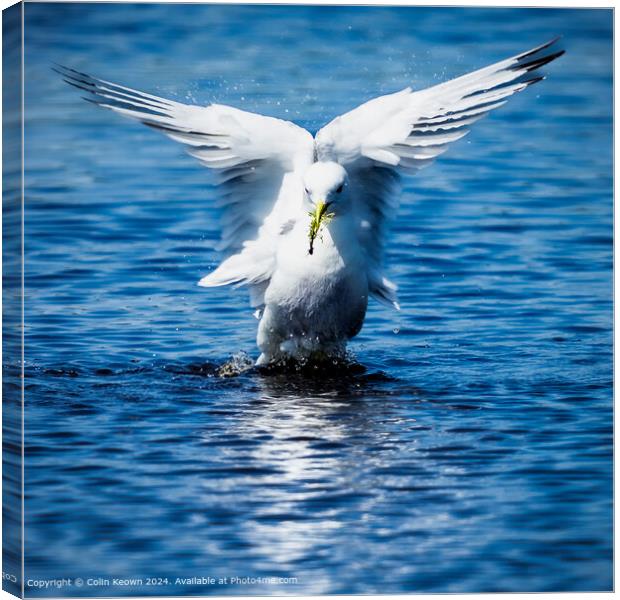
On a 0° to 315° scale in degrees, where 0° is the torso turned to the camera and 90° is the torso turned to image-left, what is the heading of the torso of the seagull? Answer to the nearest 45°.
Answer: approximately 0°
